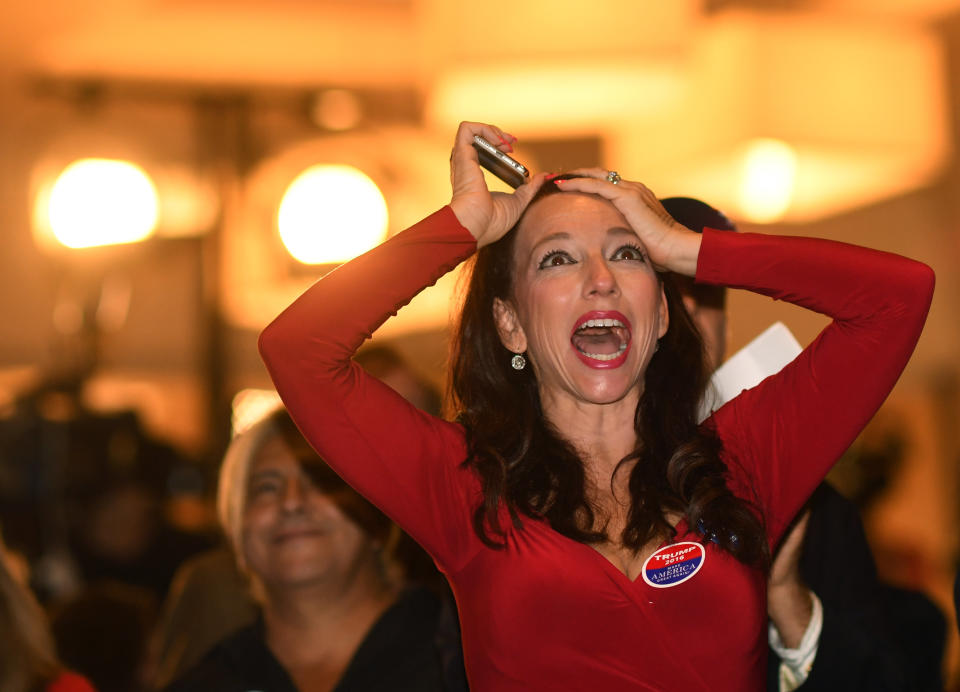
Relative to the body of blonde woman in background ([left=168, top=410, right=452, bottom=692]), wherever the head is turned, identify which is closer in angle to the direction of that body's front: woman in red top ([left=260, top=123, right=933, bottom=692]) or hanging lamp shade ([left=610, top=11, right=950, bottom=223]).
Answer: the woman in red top

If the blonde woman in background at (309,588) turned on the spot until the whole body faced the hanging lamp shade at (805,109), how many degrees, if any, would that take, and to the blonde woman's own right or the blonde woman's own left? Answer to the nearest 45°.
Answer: approximately 135° to the blonde woman's own left

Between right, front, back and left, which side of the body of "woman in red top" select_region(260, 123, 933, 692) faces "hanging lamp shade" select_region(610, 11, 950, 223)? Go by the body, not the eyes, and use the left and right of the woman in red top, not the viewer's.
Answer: back

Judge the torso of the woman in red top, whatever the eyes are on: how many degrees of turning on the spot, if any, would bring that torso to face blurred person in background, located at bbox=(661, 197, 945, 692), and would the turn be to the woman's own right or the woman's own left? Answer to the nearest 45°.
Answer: approximately 135° to the woman's own left

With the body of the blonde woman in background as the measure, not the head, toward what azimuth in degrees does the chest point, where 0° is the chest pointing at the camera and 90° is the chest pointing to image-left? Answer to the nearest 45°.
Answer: approximately 0°

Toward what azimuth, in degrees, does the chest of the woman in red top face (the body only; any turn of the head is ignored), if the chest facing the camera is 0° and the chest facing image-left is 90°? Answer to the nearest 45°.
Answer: approximately 0°

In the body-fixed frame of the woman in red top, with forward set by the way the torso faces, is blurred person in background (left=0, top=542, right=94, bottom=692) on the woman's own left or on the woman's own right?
on the woman's own right

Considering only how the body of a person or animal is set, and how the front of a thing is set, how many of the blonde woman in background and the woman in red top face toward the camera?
2
